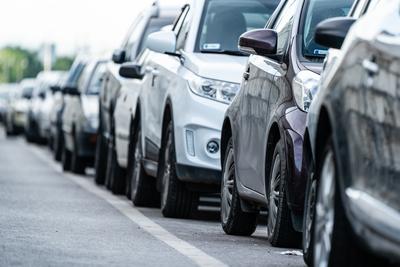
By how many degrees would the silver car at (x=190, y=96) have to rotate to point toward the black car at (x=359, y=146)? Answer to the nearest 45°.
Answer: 0° — it already faces it

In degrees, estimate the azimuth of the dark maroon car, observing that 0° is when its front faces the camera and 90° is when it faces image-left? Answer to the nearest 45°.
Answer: approximately 0°

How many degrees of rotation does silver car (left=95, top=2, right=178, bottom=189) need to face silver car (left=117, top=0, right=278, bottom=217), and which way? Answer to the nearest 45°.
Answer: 0° — it already faces it

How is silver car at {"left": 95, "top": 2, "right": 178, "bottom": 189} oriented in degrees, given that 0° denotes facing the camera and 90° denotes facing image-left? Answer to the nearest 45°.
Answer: approximately 0°
